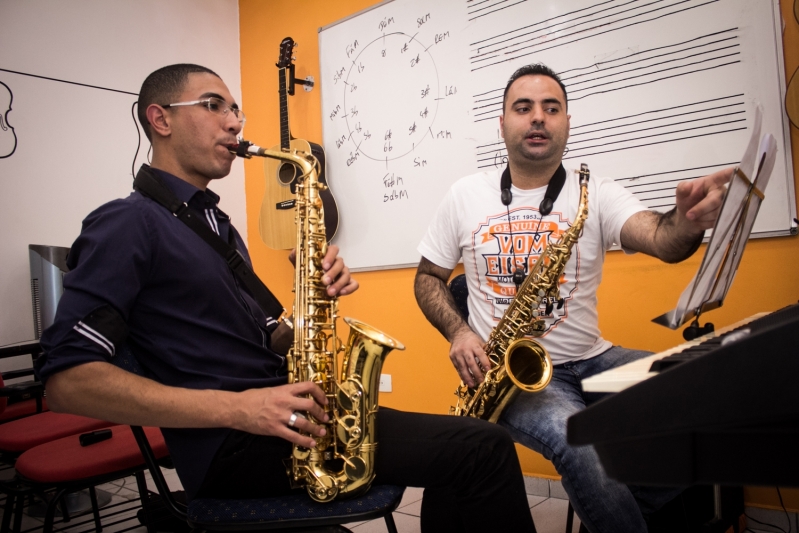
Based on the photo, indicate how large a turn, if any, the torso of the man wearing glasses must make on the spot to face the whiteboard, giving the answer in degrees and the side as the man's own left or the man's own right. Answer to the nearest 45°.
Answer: approximately 45° to the man's own left

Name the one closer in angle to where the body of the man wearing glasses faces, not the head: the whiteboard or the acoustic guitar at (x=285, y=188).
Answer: the whiteboard

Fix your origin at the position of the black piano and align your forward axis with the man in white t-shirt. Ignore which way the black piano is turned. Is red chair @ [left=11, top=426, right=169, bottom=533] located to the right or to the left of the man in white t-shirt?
left

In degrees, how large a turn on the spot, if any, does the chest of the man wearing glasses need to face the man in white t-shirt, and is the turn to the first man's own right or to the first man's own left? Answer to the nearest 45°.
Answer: approximately 45° to the first man's own left

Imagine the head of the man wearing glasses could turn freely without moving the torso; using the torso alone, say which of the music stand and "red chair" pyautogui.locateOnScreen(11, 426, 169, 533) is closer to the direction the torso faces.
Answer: the music stand

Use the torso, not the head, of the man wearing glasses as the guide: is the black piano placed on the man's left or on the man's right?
on the man's right

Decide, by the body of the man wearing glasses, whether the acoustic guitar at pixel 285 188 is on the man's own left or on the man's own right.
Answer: on the man's own left

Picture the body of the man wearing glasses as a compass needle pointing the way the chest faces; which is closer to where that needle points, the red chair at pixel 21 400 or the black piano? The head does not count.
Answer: the black piano

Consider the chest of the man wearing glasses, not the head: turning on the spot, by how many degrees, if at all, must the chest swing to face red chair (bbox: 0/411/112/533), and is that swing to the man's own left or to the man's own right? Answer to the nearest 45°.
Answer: approximately 135° to the man's own left

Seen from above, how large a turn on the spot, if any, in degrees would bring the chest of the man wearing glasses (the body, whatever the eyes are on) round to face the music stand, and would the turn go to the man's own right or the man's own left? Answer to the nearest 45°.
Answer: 0° — they already face it

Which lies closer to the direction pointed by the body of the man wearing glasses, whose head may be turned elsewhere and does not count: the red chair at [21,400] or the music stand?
the music stand

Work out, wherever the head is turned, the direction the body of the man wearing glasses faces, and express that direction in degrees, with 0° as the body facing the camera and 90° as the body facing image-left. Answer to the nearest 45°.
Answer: approximately 270°
